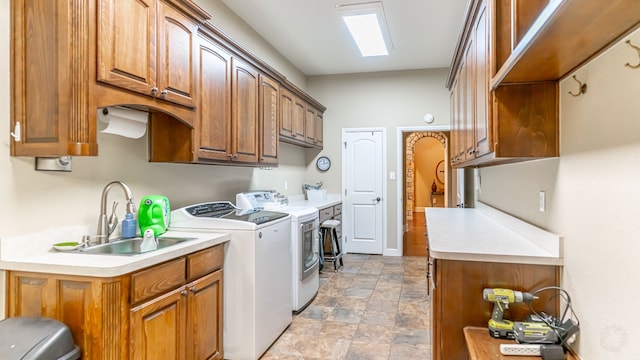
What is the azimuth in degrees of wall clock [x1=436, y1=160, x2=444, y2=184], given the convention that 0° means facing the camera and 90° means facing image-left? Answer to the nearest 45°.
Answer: approximately 0°

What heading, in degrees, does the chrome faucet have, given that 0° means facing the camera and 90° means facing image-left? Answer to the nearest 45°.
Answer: approximately 270°

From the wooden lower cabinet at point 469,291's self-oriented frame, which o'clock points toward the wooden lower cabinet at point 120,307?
the wooden lower cabinet at point 120,307 is roughly at 11 o'clock from the wooden lower cabinet at point 469,291.

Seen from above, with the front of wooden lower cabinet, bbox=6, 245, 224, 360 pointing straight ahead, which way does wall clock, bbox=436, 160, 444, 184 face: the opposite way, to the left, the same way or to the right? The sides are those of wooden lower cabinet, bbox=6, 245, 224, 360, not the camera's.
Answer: to the right

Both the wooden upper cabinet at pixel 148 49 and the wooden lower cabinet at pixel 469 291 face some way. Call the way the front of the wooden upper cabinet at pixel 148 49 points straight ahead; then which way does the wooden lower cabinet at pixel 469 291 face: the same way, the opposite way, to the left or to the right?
the opposite way

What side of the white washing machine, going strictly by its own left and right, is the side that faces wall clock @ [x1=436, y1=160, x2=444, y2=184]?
left
